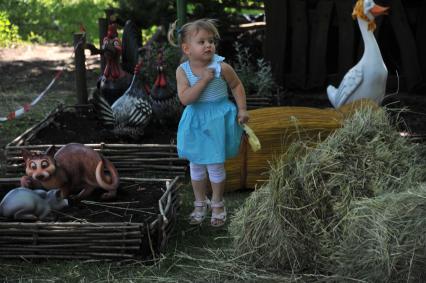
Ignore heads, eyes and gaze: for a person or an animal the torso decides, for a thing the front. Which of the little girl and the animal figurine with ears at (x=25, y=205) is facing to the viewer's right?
the animal figurine with ears

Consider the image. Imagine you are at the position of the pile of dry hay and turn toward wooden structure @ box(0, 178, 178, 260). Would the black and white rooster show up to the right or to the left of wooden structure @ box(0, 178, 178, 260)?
right

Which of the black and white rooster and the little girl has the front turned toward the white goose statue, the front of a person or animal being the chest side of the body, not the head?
the black and white rooster

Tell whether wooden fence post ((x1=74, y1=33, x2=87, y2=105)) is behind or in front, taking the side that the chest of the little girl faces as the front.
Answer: behind

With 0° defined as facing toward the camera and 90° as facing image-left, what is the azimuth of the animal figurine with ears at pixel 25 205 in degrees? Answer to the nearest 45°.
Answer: approximately 270°

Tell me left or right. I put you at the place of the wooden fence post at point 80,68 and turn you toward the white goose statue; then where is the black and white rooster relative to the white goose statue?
right

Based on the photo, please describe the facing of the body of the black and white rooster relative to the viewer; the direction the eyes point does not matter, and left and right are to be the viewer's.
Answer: facing to the right of the viewer

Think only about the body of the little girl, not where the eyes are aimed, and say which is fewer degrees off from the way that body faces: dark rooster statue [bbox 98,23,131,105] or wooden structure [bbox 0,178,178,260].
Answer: the wooden structure
